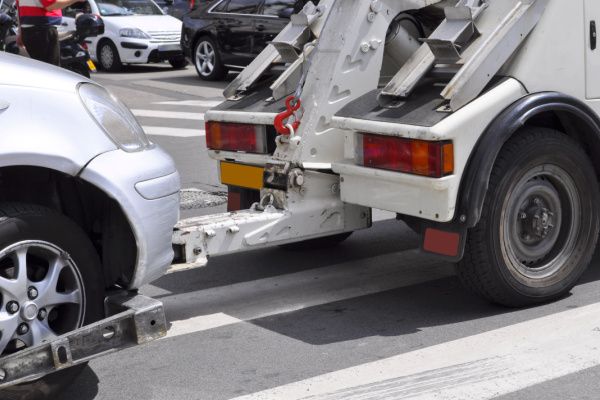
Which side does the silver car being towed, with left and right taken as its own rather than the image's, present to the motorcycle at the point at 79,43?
left

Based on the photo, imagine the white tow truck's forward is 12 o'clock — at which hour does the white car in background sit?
The white car in background is roughly at 10 o'clock from the white tow truck.

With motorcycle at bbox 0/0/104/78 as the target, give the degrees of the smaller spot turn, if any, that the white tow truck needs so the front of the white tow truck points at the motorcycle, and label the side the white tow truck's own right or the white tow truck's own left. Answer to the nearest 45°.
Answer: approximately 90° to the white tow truck's own left

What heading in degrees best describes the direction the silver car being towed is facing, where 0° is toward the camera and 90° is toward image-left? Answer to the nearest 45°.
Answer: approximately 270°

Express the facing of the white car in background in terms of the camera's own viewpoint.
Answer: facing the viewer and to the right of the viewer

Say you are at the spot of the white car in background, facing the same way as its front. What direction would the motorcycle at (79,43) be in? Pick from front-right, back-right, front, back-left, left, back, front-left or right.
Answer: front-right

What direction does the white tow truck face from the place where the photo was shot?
facing away from the viewer and to the right of the viewer

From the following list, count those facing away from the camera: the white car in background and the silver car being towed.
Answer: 0

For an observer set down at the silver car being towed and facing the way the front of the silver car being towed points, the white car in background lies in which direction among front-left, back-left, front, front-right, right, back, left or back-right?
left

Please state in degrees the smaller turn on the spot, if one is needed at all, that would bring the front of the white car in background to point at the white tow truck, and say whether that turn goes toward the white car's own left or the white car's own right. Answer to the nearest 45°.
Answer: approximately 45° to the white car's own right

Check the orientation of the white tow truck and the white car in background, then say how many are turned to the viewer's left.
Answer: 0
